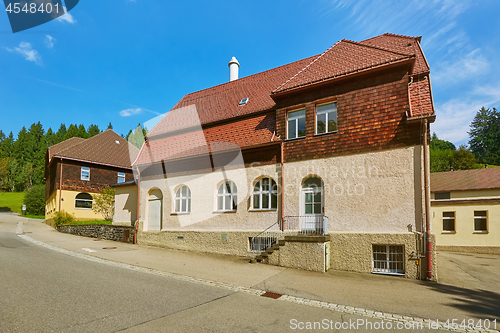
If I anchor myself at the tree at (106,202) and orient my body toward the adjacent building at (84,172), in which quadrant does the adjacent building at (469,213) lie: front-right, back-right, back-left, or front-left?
back-right

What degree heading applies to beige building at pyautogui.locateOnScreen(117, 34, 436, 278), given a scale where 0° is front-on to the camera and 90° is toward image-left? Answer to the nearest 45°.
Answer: approximately 45°

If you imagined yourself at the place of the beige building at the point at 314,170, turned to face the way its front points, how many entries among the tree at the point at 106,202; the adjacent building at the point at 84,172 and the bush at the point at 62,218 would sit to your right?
3

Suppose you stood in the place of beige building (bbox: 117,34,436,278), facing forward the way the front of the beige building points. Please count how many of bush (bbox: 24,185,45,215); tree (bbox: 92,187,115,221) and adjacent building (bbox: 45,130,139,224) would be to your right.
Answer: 3

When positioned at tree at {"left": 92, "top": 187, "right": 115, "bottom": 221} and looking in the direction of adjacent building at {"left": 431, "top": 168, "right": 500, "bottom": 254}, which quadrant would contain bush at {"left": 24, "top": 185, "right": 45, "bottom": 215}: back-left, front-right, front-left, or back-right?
back-left

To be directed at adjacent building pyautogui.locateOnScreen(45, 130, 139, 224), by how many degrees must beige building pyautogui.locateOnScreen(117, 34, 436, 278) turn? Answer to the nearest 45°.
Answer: approximately 90° to its right

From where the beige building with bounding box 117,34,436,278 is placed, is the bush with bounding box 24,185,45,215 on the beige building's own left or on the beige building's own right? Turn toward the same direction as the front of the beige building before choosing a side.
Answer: on the beige building's own right

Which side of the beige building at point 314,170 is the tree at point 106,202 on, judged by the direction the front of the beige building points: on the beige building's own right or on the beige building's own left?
on the beige building's own right

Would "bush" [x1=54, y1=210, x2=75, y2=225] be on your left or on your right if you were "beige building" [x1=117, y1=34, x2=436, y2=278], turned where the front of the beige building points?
on your right
